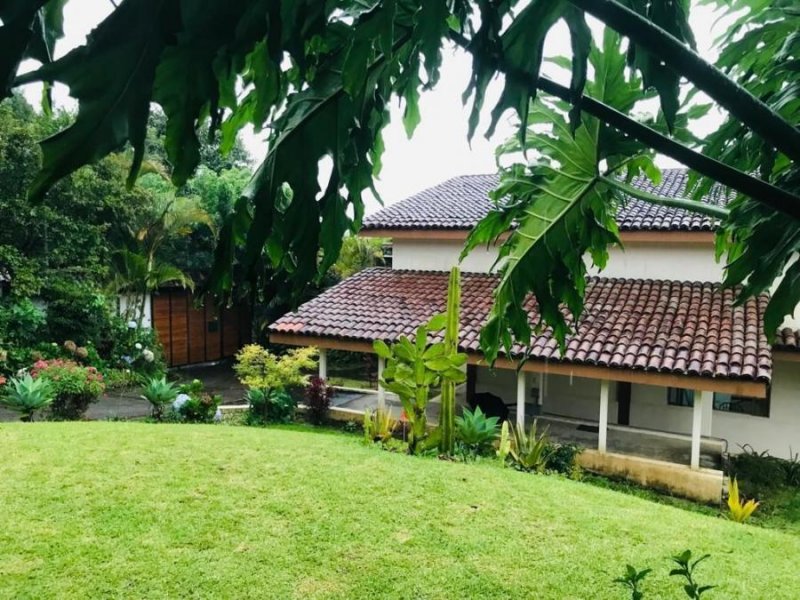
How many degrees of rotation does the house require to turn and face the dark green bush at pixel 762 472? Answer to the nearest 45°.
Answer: approximately 90° to its left

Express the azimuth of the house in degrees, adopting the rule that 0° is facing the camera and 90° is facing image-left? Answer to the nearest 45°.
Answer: approximately 45°

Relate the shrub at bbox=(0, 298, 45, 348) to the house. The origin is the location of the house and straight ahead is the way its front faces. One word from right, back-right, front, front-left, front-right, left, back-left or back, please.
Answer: front-right

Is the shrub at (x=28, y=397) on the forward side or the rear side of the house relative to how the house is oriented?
on the forward side

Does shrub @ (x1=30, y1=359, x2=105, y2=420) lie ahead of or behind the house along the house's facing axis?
ahead

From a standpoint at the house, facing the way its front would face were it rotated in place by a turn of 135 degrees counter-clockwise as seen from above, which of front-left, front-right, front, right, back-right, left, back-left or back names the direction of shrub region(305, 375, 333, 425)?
back

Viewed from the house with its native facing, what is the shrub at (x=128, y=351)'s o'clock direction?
The shrub is roughly at 2 o'clock from the house.

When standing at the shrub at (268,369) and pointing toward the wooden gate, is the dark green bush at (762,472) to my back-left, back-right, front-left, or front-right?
back-right

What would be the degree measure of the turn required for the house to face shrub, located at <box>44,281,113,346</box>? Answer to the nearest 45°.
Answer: approximately 45° to its right

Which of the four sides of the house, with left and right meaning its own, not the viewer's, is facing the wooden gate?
right
